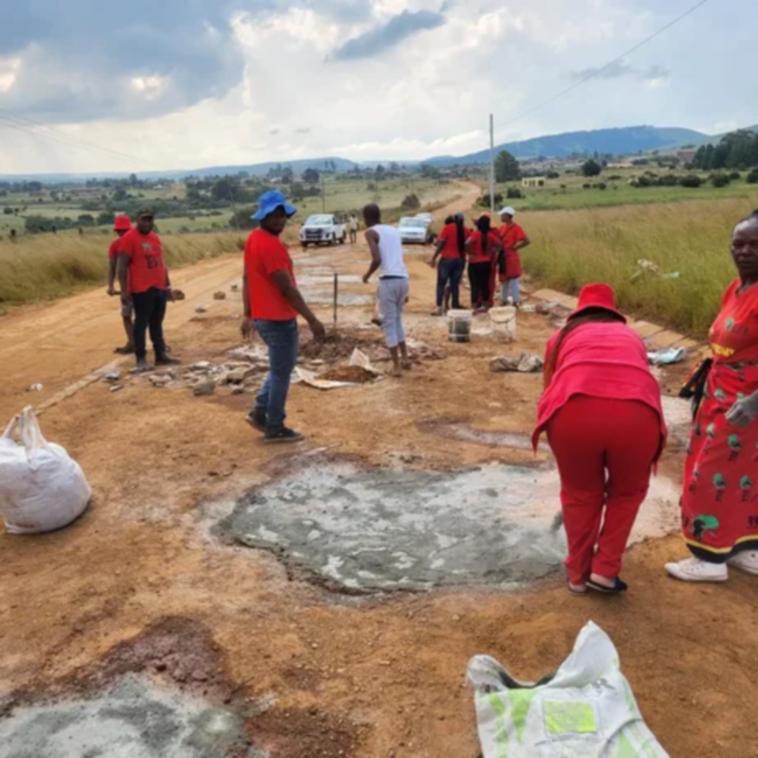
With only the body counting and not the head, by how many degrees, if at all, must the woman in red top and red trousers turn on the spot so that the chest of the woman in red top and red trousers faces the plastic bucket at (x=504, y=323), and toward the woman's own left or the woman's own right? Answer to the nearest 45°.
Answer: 0° — they already face it

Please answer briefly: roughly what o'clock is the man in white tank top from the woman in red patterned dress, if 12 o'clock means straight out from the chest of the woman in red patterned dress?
The man in white tank top is roughly at 3 o'clock from the woman in red patterned dress.

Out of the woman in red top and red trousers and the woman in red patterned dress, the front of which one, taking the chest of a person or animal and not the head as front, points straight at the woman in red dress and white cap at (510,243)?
the woman in red top and red trousers

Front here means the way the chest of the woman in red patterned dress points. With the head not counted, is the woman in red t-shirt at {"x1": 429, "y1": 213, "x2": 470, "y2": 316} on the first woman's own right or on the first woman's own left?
on the first woman's own right

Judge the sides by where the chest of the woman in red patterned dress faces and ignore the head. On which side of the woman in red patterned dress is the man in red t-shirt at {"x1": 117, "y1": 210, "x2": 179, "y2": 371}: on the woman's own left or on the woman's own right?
on the woman's own right

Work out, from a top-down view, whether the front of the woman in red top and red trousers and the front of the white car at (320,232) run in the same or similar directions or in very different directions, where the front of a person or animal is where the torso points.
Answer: very different directions

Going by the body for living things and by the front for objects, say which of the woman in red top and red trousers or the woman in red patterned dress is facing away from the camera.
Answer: the woman in red top and red trousers

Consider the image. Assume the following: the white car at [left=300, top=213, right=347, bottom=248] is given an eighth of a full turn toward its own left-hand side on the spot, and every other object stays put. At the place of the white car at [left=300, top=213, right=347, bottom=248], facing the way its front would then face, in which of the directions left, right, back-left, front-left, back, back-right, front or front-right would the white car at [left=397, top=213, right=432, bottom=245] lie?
left

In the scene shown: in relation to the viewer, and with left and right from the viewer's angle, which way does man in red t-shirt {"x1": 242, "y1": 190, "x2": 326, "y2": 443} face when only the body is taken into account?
facing to the right of the viewer

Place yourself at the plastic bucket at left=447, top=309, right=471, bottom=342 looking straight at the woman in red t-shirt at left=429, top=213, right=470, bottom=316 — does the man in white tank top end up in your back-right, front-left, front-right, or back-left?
back-left

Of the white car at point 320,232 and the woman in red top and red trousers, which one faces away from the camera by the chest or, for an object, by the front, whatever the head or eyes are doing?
the woman in red top and red trousers

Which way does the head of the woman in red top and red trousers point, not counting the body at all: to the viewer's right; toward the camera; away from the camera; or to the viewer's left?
away from the camera

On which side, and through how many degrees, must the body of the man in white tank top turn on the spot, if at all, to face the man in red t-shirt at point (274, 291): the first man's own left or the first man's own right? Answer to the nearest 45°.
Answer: approximately 135° to the first man's own left
